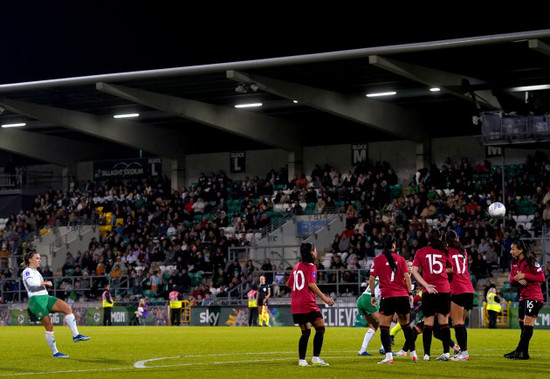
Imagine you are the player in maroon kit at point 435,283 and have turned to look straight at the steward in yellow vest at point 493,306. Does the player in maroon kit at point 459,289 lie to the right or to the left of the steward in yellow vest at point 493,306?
right

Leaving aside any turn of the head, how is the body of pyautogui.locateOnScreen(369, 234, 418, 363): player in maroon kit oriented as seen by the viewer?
away from the camera

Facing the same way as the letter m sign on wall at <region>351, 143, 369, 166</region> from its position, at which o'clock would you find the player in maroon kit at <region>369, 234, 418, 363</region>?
The player in maroon kit is roughly at 12 o'clock from the letter m sign on wall.

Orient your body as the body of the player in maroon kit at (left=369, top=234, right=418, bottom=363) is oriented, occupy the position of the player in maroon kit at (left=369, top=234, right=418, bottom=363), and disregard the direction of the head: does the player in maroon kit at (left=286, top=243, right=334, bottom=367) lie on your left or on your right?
on your left

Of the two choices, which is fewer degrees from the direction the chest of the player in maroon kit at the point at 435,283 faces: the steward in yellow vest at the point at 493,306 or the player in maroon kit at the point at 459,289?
the steward in yellow vest

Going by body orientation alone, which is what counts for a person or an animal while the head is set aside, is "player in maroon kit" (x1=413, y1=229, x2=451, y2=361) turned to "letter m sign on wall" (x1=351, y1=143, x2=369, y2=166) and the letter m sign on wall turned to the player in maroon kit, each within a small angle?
yes

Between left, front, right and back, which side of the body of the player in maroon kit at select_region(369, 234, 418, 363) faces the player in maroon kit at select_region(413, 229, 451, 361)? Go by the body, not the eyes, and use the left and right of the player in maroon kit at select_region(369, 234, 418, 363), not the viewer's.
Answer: right

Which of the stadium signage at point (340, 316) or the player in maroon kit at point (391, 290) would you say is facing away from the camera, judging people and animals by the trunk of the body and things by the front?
the player in maroon kit

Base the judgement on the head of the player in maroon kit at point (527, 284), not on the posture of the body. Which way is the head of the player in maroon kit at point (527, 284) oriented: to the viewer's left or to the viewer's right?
to the viewer's left

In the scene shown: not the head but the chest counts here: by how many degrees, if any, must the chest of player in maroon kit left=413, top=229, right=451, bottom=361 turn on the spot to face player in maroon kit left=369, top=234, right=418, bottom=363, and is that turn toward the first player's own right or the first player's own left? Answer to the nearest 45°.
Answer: approximately 90° to the first player's own left
